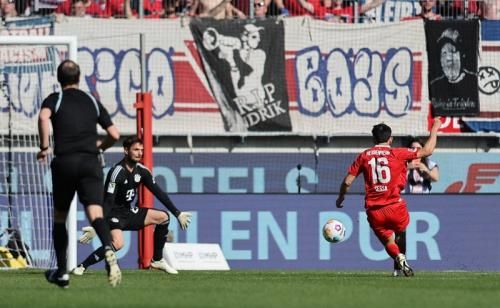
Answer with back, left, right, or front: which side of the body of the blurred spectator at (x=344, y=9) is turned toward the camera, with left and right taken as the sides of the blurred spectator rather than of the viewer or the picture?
front

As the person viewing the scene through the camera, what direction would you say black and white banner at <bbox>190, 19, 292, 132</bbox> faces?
facing the viewer

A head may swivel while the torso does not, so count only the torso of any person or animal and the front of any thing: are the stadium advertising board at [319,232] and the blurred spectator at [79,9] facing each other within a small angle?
no

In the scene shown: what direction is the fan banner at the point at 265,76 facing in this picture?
toward the camera

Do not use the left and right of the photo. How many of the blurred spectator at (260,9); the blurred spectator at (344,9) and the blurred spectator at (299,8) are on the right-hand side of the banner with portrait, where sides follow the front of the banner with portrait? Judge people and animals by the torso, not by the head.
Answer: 3

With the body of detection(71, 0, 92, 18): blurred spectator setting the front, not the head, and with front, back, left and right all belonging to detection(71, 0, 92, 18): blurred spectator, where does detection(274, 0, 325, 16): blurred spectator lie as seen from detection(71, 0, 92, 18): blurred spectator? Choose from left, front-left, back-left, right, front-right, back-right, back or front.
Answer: left

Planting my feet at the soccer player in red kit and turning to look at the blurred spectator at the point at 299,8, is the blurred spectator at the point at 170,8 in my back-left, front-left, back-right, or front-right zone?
front-left

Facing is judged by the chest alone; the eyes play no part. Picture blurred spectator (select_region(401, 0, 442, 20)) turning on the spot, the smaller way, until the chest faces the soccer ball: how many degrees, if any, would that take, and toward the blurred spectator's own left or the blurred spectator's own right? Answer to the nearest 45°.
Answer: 0° — they already face it

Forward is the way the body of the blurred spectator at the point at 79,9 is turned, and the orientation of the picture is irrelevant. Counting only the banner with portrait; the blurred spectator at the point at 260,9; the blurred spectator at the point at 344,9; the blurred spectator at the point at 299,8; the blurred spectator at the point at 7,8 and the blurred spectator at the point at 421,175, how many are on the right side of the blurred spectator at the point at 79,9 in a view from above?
1

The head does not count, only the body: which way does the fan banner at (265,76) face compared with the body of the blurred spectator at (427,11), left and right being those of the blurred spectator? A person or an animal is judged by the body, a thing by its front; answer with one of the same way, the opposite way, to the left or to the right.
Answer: the same way

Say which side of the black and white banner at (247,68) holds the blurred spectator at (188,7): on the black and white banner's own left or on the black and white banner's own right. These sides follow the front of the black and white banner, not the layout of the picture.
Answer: on the black and white banner's own right

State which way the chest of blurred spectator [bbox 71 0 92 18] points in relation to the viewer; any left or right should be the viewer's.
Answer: facing the viewer

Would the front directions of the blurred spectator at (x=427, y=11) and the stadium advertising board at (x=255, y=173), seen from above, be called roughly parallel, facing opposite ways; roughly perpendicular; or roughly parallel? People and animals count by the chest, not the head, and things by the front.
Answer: roughly parallel

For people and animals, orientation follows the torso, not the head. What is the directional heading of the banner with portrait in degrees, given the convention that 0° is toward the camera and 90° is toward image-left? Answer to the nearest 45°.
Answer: approximately 0°

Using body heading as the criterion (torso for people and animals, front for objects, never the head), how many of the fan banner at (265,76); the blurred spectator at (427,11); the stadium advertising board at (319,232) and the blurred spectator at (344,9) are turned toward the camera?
4

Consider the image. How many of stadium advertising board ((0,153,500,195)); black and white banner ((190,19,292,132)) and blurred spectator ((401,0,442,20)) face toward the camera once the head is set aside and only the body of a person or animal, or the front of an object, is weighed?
3

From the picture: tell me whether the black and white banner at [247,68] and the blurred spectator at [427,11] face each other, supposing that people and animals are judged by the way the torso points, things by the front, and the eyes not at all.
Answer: no

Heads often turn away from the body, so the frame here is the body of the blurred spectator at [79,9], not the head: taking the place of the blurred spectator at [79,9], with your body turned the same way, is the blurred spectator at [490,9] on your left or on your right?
on your left

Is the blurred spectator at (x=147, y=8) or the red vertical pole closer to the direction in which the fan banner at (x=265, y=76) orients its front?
the red vertical pole
